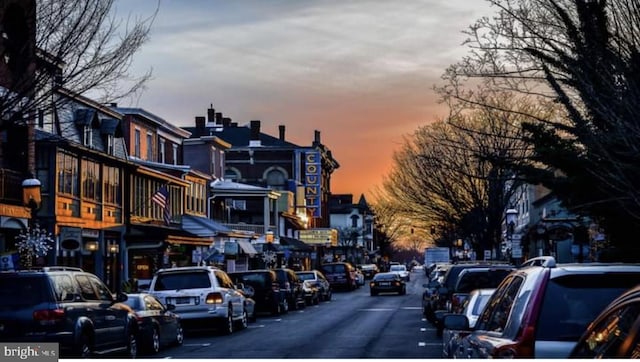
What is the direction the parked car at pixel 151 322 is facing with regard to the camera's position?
facing away from the viewer and to the right of the viewer

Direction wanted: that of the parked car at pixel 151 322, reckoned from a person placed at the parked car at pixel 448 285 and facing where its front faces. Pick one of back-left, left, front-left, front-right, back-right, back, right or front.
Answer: left

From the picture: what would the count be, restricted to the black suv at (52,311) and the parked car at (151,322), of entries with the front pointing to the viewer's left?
0

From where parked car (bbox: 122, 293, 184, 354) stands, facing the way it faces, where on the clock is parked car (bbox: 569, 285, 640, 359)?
parked car (bbox: 569, 285, 640, 359) is roughly at 4 o'clock from parked car (bbox: 122, 293, 184, 354).

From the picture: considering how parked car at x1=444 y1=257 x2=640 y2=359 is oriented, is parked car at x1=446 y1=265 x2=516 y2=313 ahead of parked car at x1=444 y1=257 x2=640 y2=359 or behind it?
ahead

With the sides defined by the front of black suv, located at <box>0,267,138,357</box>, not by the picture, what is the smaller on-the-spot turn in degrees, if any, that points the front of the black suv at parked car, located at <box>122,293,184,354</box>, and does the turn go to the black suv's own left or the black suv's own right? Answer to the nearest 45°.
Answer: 0° — it already faces it

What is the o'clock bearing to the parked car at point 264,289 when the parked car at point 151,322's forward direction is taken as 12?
the parked car at point 264,289 is roughly at 11 o'clock from the parked car at point 151,322.

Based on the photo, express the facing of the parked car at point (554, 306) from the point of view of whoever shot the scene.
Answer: facing away from the viewer and to the left of the viewer

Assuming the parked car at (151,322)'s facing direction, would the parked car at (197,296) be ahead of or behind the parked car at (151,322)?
ahead

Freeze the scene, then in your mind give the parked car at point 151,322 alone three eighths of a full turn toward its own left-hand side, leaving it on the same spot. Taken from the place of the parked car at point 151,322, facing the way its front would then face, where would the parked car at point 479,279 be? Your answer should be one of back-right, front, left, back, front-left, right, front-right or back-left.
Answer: back

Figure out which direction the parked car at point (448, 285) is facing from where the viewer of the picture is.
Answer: facing away from the viewer and to the left of the viewer

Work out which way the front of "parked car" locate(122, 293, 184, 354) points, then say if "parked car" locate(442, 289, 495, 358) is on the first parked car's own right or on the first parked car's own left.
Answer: on the first parked car's own right
